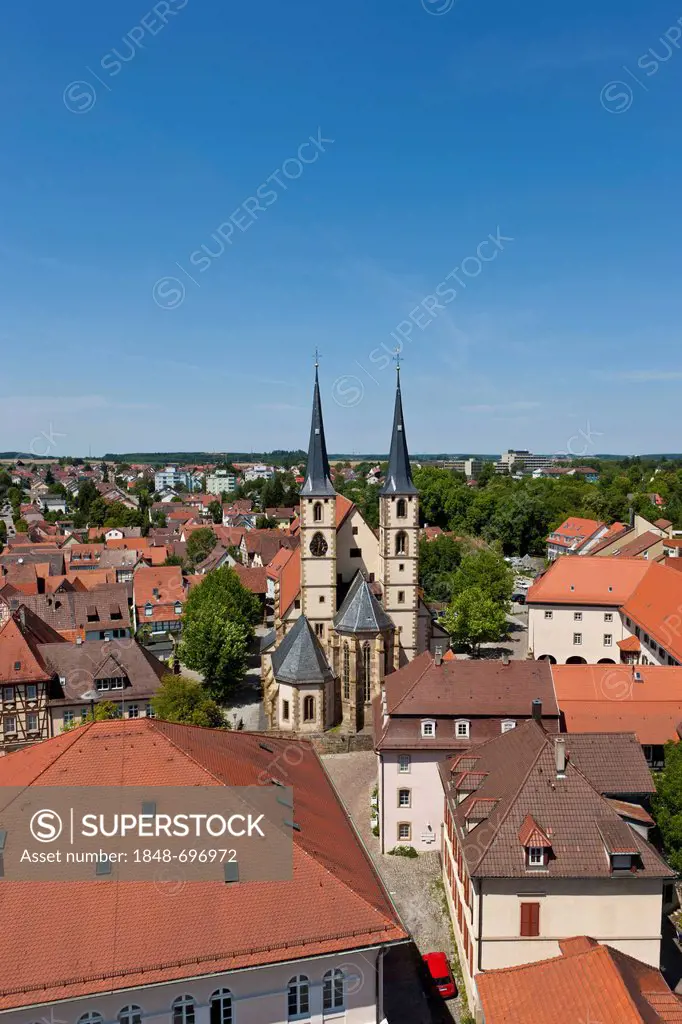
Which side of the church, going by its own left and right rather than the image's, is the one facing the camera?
back

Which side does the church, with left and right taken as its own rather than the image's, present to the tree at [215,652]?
left

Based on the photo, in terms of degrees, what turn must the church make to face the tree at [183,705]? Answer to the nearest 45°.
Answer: approximately 135° to its left

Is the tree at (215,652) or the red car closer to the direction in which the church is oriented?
the tree

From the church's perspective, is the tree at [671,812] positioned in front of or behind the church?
behind

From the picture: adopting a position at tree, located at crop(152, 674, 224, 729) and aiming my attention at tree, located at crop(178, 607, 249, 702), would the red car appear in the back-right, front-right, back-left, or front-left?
back-right

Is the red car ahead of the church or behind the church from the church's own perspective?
behind

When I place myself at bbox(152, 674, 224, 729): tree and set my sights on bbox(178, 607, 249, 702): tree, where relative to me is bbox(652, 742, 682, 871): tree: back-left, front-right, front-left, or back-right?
back-right
